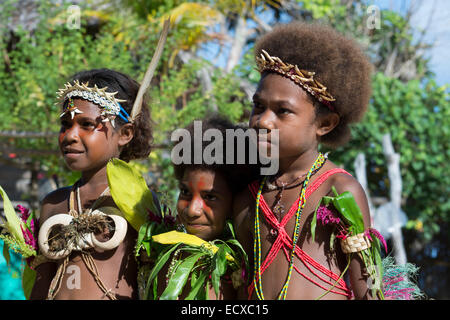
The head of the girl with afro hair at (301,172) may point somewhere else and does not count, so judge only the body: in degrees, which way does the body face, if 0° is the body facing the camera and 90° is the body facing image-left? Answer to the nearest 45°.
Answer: approximately 45°
